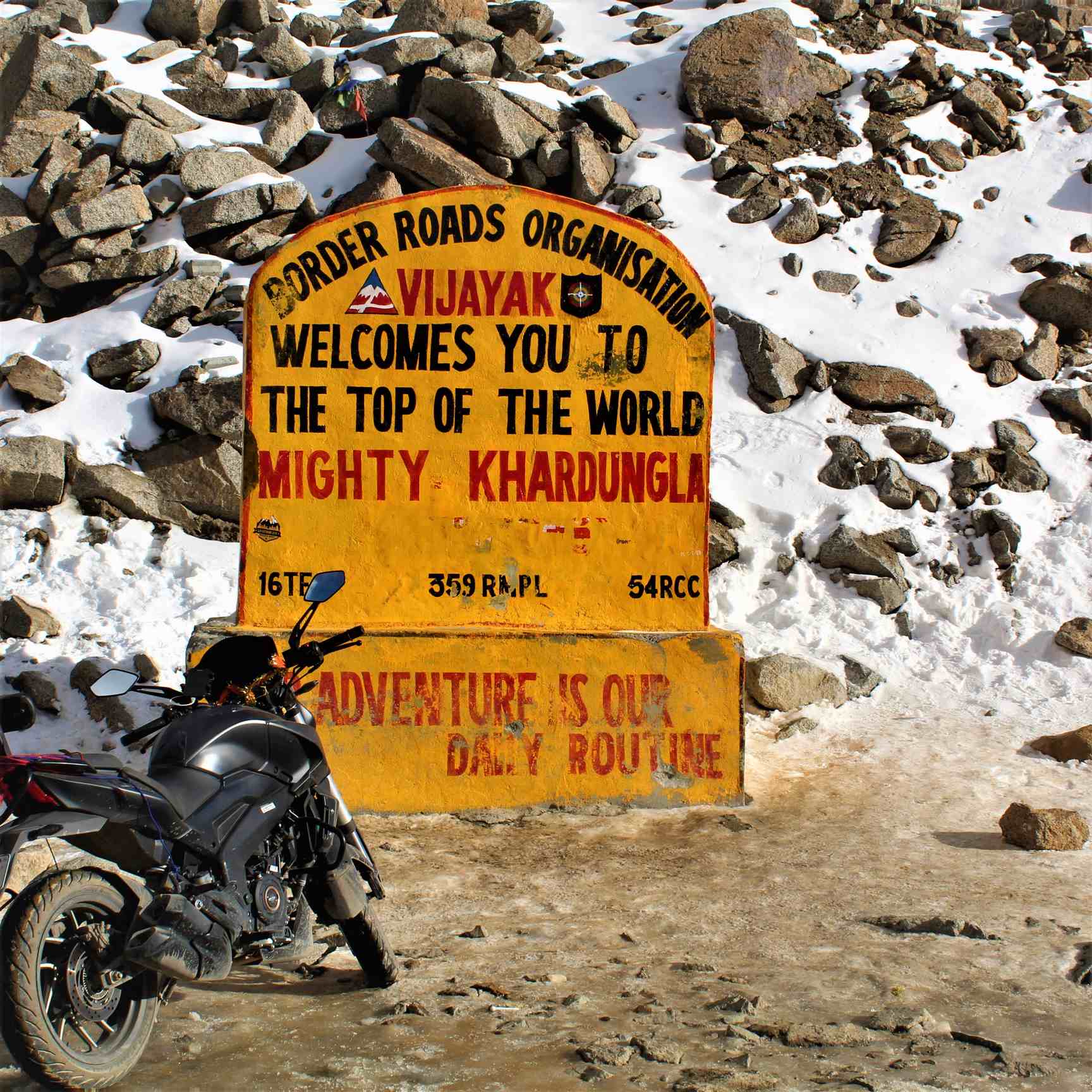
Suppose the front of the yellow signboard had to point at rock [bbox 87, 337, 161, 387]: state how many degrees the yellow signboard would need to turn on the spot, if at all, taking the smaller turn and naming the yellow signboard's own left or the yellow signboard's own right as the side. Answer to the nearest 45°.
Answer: approximately 135° to the yellow signboard's own right

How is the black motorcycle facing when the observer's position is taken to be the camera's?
facing away from the viewer and to the right of the viewer

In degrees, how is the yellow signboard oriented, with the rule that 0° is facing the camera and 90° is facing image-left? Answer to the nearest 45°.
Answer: approximately 0°

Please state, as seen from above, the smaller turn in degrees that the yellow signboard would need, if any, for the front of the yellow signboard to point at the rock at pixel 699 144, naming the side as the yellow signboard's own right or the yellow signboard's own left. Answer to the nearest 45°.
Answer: approximately 180°

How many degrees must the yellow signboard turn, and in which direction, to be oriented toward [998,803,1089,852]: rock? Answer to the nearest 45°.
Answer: approximately 45° to its left

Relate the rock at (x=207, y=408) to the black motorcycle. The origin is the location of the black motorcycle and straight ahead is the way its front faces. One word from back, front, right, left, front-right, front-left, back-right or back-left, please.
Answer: front-left

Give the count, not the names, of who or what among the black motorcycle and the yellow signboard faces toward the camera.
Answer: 1
